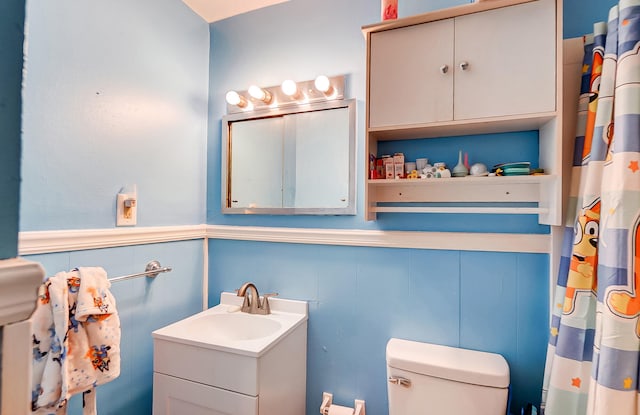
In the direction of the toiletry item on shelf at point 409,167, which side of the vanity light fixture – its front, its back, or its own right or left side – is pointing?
left

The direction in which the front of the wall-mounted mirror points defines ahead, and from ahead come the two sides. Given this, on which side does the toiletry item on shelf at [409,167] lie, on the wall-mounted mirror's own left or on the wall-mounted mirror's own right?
on the wall-mounted mirror's own left

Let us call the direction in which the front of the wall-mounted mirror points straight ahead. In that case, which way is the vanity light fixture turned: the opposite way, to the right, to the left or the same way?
the same way

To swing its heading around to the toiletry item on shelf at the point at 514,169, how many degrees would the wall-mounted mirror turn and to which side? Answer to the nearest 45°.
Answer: approximately 90° to its left

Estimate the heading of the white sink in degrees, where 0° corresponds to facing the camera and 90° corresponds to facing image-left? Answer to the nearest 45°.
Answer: approximately 45°

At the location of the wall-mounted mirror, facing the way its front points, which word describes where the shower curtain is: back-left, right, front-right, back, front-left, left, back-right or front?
left

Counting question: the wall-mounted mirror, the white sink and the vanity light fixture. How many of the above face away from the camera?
0

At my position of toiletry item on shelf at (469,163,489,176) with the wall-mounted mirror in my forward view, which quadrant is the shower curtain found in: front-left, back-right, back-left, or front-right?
back-left

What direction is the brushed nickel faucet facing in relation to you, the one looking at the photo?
facing the viewer and to the left of the viewer

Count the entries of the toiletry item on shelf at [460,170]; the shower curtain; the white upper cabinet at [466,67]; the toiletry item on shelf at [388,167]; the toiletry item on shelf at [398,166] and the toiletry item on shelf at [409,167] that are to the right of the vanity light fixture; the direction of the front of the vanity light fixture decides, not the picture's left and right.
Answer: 0

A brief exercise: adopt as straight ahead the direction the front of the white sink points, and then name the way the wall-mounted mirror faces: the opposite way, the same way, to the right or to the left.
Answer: the same way

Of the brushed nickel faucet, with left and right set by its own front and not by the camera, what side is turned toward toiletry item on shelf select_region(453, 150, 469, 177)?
left

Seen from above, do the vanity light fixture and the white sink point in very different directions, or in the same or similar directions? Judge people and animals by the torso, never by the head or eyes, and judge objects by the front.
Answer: same or similar directions

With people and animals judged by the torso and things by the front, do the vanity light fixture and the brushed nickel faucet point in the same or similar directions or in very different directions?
same or similar directions

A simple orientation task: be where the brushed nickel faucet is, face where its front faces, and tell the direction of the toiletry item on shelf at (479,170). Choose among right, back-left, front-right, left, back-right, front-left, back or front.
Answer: left

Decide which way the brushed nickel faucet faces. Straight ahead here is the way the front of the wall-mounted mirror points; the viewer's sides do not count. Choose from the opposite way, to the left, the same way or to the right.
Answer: the same way

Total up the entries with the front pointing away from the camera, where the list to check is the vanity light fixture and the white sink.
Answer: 0
